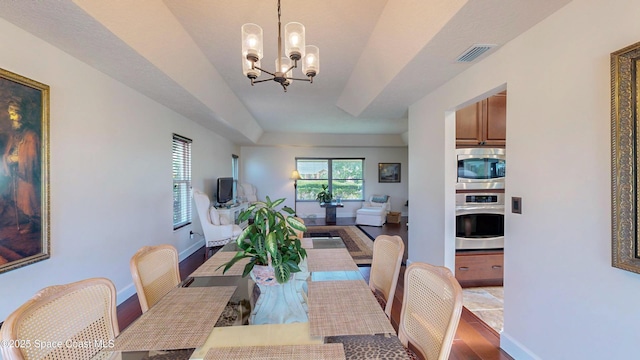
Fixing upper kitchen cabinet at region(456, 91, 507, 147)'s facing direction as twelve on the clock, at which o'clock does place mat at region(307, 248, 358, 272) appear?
The place mat is roughly at 1 o'clock from the upper kitchen cabinet.

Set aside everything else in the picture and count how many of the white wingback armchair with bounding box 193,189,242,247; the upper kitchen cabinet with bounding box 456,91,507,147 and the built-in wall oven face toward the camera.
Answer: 2

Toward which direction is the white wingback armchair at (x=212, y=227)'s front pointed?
to the viewer's right

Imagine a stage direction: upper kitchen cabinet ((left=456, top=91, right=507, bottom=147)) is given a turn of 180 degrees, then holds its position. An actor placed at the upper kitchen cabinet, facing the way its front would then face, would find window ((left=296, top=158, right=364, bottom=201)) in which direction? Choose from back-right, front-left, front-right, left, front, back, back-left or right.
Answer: front-left

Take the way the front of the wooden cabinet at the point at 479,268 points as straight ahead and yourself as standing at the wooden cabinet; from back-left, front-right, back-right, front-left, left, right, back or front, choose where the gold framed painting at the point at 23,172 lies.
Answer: front-right

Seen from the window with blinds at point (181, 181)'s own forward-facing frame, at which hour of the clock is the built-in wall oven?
The built-in wall oven is roughly at 12 o'clock from the window with blinds.

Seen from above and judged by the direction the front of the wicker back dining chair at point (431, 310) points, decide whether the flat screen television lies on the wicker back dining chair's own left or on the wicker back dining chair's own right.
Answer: on the wicker back dining chair's own right

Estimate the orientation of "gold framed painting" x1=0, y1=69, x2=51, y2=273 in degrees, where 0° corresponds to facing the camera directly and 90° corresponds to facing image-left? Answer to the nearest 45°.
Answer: approximately 315°
